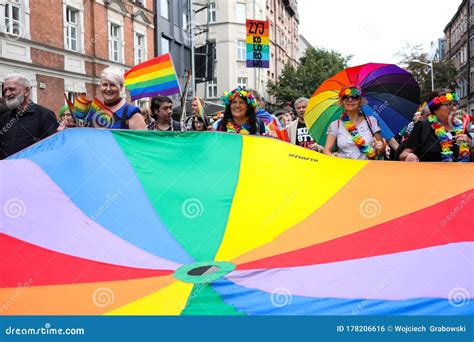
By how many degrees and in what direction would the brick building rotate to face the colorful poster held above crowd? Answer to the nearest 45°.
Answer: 0° — it already faces it

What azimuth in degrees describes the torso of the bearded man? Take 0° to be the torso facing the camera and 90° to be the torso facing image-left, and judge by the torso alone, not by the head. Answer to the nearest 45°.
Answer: approximately 45°

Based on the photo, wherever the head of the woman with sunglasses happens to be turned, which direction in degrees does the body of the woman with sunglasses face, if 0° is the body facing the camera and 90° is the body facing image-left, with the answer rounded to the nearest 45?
approximately 0°

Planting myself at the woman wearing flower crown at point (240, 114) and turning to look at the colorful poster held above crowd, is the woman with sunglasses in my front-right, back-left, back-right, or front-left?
back-right

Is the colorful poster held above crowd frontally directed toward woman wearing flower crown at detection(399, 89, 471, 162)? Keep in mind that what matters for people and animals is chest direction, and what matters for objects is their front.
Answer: yes

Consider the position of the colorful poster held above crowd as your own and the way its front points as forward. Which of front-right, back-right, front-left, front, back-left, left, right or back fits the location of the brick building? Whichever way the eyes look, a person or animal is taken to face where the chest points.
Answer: right

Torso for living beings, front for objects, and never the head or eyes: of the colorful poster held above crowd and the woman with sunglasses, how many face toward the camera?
2

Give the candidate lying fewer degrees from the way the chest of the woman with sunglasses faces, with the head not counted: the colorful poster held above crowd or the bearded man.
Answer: the bearded man
